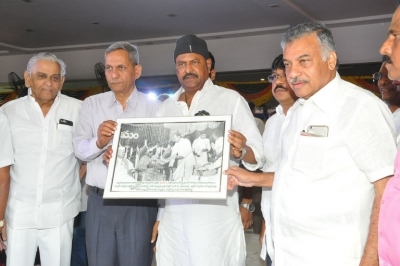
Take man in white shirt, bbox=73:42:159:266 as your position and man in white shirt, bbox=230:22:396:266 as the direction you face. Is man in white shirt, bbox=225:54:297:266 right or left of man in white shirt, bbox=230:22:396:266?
left

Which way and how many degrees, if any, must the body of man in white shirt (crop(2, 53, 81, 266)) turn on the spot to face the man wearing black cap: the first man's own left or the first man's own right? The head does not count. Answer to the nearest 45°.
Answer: approximately 45° to the first man's own left

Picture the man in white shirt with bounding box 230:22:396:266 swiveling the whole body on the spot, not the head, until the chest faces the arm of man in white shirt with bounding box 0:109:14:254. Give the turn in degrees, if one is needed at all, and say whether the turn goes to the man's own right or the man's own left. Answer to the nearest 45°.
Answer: approximately 45° to the man's own right

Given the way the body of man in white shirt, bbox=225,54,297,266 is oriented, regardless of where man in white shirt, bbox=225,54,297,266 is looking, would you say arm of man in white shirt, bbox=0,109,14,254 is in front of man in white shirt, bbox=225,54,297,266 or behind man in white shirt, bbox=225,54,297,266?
in front

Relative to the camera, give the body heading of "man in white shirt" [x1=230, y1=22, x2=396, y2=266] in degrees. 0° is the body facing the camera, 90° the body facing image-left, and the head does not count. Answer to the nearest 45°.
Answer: approximately 45°
